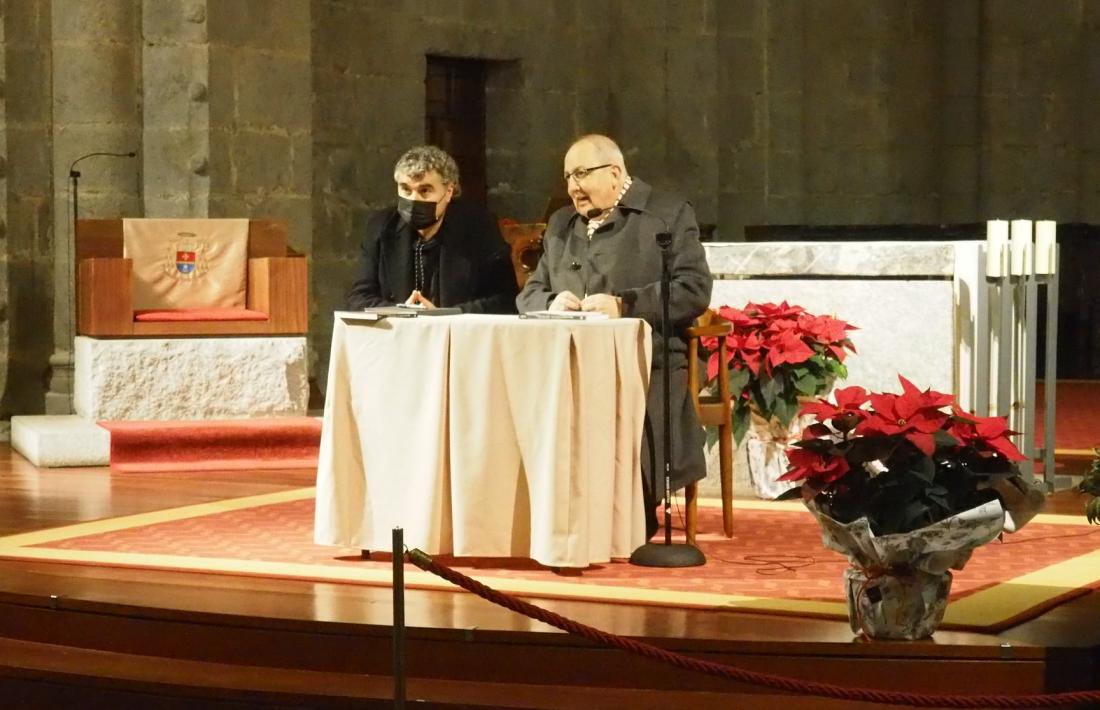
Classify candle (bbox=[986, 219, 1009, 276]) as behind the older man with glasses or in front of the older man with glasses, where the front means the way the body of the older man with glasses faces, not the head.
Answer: behind

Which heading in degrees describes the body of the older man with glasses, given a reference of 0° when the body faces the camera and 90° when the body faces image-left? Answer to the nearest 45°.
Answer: approximately 45°
